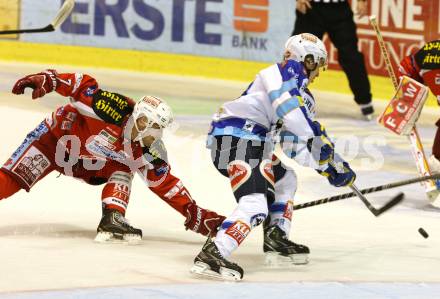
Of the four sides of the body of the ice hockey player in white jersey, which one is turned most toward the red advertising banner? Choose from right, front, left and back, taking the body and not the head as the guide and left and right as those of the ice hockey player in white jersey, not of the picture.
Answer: left

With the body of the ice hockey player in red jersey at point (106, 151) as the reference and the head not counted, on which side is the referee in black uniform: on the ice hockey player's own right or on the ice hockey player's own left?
on the ice hockey player's own left

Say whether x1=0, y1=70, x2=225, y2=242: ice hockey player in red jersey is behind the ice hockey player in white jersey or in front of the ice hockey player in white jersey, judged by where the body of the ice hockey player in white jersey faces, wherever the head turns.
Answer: behind

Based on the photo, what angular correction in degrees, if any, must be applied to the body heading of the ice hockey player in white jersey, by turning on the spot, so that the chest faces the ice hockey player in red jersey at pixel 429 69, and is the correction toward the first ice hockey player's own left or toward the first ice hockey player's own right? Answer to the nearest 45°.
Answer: approximately 45° to the first ice hockey player's own left

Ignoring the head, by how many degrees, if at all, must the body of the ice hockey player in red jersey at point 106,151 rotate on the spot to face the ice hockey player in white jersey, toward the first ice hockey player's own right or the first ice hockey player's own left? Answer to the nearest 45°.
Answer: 0° — they already face them

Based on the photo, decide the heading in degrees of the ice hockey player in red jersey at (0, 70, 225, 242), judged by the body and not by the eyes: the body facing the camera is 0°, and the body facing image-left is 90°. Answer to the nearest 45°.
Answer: approximately 315°

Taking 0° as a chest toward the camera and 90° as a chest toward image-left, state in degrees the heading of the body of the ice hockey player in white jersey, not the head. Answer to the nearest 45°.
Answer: approximately 270°
